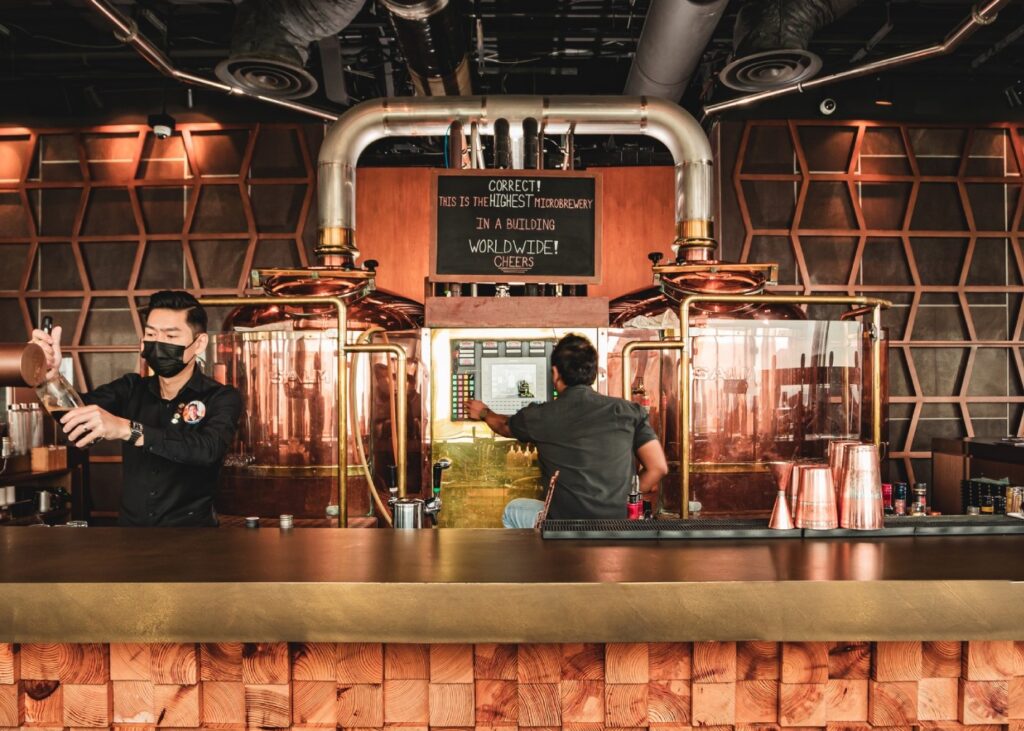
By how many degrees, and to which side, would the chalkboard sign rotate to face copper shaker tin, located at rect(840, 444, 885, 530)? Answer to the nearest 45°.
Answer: approximately 45° to its left

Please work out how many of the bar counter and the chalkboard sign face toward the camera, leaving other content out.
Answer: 2

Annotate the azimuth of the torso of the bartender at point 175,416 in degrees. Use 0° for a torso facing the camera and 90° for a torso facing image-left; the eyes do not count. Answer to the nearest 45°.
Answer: approximately 45°

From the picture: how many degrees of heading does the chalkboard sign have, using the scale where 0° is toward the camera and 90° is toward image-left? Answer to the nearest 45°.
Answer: approximately 0°

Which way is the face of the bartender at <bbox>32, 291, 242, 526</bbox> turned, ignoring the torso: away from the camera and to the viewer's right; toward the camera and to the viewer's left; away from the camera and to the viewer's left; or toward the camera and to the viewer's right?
toward the camera and to the viewer's left

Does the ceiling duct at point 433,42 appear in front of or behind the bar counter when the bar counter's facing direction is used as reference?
behind

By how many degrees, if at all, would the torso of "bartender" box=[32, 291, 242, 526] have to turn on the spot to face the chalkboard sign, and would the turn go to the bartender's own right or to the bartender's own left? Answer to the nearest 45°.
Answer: approximately 135° to the bartender's own left

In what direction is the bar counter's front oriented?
toward the camera

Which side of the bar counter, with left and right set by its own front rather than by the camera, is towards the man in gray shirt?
back
